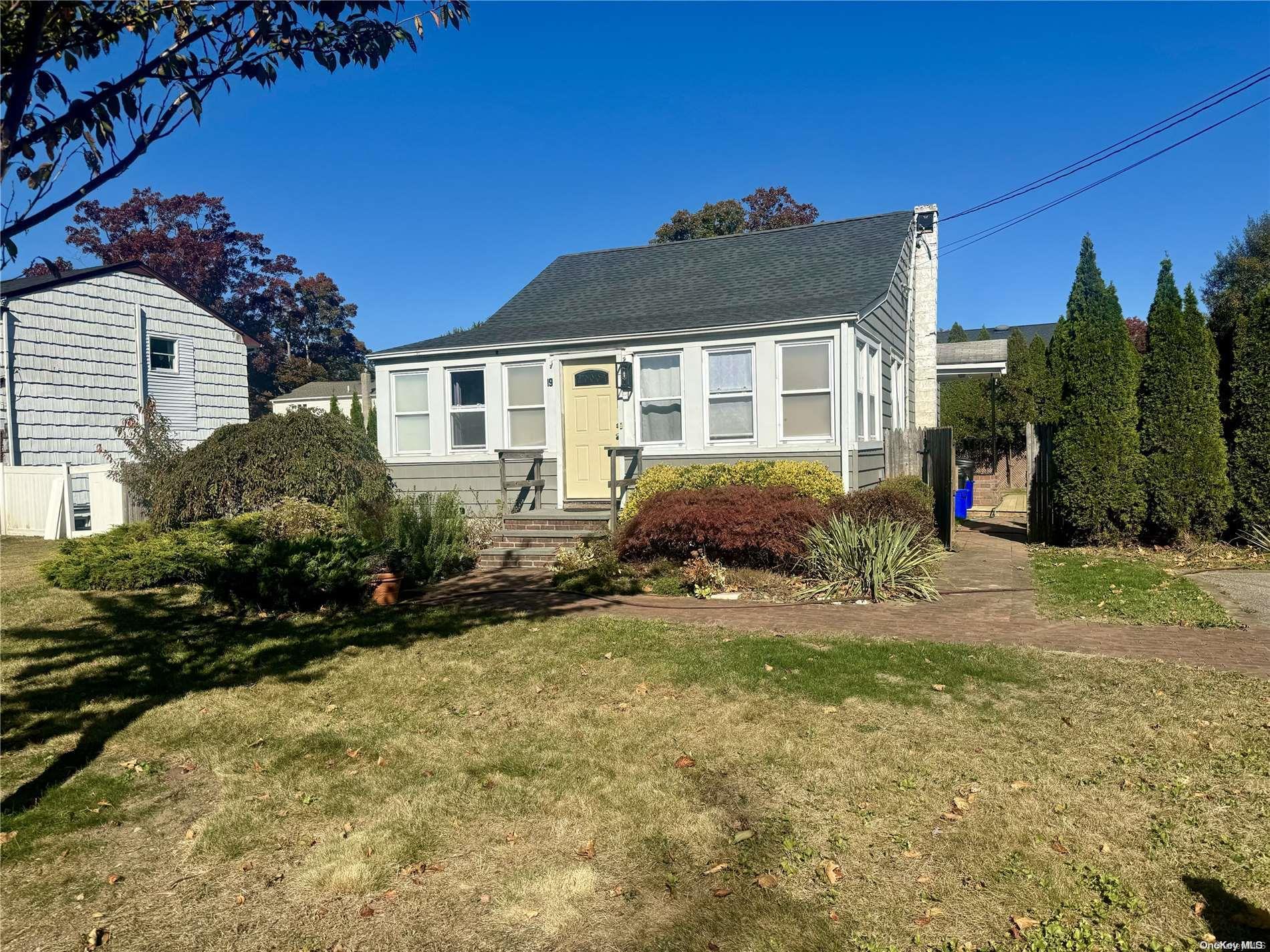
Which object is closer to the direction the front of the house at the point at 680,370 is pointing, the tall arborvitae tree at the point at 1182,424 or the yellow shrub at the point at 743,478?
the yellow shrub

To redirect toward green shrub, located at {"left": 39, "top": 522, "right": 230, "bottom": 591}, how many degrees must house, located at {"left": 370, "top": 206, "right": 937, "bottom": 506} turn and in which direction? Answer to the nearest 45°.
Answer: approximately 45° to its right

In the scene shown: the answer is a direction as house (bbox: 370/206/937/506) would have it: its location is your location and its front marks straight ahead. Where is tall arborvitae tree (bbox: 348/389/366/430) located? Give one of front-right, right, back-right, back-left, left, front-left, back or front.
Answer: back-right

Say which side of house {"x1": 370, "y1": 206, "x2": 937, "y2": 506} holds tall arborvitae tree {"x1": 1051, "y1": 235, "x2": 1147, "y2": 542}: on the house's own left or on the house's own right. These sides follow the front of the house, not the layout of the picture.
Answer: on the house's own left

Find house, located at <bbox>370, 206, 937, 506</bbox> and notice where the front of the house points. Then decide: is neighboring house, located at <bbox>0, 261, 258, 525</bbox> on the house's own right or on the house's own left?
on the house's own right

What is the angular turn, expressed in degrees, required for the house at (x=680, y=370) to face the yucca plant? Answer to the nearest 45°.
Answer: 0° — it already faces it

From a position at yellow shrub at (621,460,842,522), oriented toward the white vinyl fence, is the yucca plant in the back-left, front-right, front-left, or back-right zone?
back-left

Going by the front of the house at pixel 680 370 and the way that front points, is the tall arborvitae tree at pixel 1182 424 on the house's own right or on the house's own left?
on the house's own left

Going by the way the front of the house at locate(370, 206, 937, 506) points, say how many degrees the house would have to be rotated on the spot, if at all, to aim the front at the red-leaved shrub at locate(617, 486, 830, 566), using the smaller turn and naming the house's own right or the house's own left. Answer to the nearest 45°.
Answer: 0° — it already faces it

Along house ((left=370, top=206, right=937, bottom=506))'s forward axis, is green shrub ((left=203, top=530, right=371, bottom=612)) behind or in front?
in front

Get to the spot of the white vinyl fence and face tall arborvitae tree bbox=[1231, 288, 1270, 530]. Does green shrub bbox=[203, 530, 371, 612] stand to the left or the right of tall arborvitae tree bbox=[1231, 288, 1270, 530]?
right

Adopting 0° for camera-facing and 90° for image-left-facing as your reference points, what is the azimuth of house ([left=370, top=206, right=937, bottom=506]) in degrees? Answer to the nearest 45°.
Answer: approximately 0°

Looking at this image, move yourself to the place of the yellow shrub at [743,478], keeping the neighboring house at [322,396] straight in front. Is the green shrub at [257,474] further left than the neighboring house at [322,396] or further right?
left

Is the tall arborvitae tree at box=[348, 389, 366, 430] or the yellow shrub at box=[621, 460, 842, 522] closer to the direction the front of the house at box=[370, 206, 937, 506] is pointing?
the yellow shrub

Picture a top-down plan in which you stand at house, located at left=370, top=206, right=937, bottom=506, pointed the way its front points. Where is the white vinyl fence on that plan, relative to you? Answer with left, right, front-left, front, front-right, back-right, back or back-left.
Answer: right

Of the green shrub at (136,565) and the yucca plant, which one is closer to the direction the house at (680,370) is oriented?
the yucca plant
